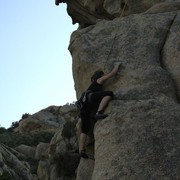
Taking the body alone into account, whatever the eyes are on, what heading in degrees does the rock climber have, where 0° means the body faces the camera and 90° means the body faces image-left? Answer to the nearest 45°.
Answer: approximately 270°
